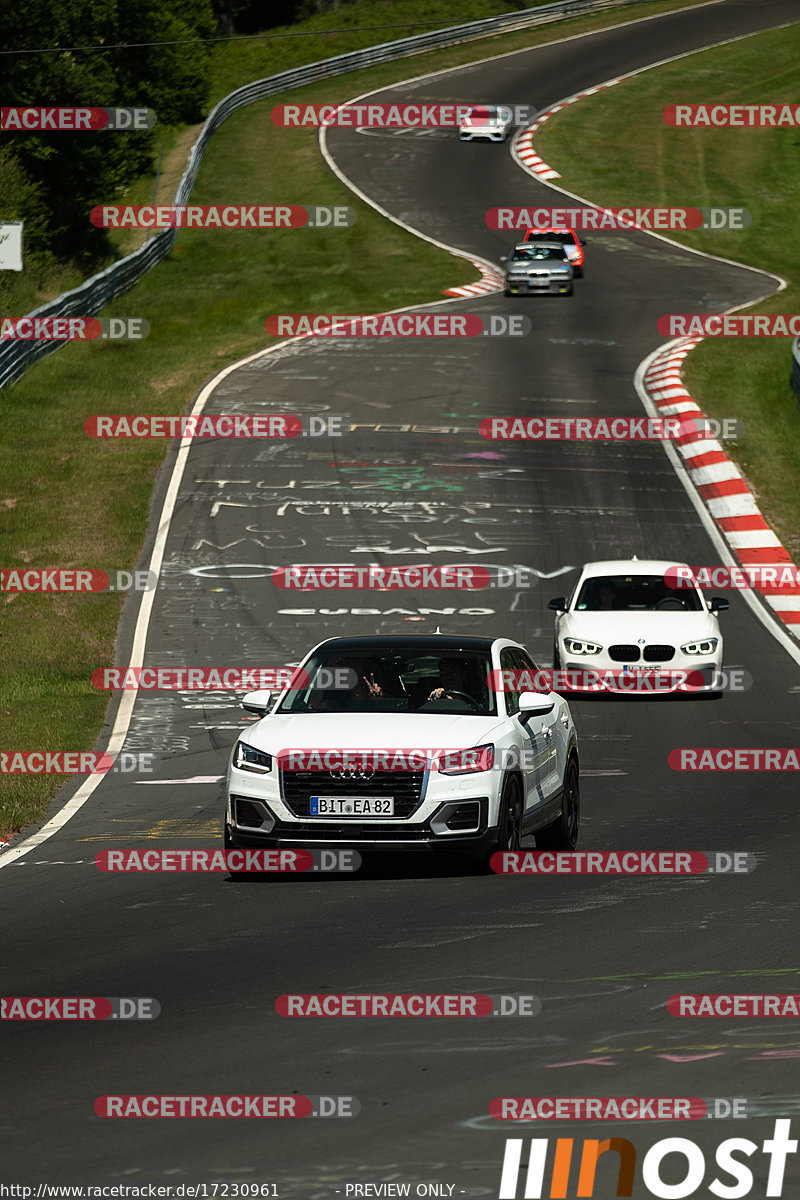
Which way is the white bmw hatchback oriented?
toward the camera

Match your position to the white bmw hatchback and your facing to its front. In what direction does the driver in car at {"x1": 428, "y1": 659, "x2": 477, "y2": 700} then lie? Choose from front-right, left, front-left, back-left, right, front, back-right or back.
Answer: front
